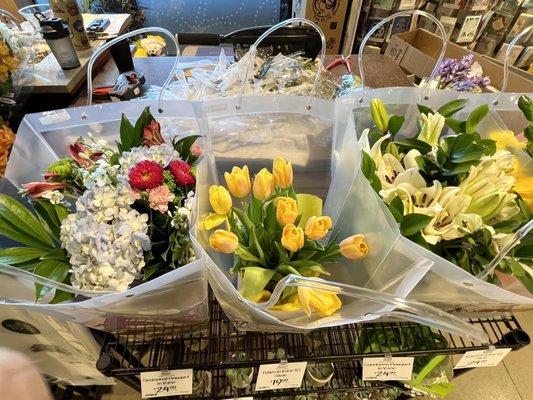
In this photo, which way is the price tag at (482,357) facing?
toward the camera

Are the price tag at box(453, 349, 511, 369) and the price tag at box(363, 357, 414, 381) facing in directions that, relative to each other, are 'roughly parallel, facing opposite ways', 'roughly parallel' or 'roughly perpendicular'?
roughly parallel

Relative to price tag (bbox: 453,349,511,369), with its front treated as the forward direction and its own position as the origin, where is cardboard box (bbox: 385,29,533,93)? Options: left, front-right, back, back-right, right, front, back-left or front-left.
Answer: back-right

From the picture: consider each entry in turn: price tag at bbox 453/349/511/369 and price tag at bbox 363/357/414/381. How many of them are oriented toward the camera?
2

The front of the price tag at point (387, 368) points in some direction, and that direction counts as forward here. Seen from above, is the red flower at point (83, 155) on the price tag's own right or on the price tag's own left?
on the price tag's own right

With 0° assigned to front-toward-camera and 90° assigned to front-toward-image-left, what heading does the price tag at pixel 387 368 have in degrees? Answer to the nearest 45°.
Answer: approximately 0°
